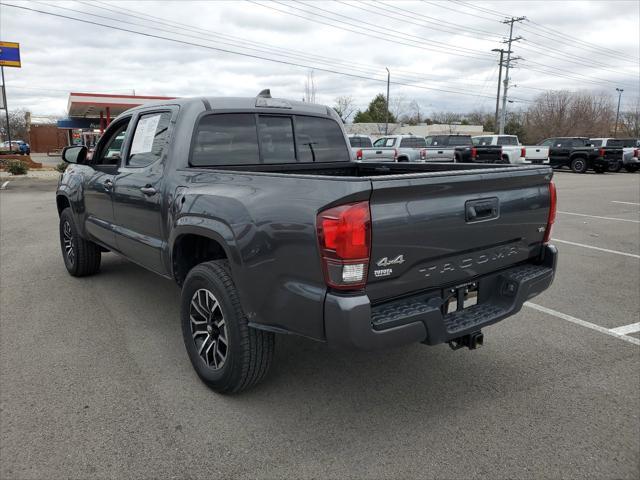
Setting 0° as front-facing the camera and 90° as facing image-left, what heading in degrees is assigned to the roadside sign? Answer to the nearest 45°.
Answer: approximately 0°

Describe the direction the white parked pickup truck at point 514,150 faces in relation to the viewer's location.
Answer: facing away from the viewer and to the left of the viewer

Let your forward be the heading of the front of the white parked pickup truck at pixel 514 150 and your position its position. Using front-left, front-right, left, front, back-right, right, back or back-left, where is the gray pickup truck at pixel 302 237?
back-left

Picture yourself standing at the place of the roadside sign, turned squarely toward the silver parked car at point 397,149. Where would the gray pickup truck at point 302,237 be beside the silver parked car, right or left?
right

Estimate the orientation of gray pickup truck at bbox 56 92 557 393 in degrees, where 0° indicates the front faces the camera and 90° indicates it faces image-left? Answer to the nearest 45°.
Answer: approximately 135°

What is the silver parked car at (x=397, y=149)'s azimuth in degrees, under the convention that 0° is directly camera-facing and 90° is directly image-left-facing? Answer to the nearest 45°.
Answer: approximately 225°

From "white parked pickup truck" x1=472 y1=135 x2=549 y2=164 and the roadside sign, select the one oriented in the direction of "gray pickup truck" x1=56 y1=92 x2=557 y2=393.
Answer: the roadside sign

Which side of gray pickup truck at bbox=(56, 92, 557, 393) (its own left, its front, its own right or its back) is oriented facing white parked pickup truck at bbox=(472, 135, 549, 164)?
right

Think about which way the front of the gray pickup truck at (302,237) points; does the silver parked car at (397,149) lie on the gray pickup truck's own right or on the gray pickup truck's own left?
on the gray pickup truck's own right

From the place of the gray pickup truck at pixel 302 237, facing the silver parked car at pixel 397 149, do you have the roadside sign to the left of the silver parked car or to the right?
left
